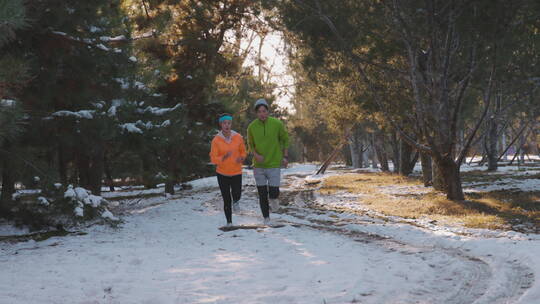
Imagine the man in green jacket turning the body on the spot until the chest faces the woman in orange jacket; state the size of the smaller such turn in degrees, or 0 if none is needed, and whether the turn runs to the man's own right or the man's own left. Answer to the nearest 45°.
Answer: approximately 90° to the man's own right

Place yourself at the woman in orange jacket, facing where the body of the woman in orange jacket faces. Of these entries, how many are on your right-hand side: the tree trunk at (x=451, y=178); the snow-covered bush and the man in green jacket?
1

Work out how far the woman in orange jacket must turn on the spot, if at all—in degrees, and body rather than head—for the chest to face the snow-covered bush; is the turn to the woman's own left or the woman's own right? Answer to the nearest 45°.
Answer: approximately 90° to the woman's own right

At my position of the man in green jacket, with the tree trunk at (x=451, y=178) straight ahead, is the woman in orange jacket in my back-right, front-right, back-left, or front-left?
back-left

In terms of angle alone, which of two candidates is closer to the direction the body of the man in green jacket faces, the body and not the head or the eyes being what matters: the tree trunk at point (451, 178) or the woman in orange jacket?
the woman in orange jacket

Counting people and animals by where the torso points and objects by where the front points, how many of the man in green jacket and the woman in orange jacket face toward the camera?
2

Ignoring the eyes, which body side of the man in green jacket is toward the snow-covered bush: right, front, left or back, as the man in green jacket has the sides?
right

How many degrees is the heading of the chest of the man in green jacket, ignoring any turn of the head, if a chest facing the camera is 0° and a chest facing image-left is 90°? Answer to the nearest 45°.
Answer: approximately 0°

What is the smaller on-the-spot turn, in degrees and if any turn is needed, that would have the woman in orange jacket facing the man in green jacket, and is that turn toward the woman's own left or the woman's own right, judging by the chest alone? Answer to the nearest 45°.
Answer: approximately 90° to the woman's own left

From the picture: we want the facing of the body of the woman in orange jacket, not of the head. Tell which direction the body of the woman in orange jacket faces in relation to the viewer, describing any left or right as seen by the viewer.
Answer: facing the viewer

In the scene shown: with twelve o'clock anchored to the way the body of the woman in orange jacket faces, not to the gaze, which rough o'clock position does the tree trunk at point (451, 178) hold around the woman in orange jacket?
The tree trunk is roughly at 8 o'clock from the woman in orange jacket.
